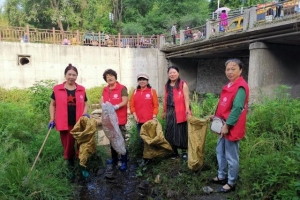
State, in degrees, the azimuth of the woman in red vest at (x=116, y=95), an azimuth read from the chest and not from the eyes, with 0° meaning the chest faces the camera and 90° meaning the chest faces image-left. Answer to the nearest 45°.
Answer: approximately 45°

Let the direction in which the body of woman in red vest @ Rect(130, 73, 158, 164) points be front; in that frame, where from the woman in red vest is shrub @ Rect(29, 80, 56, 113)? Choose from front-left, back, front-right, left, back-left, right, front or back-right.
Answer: back-right

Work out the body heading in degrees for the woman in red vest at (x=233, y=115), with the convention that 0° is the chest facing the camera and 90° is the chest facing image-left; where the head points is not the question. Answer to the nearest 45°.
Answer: approximately 45°

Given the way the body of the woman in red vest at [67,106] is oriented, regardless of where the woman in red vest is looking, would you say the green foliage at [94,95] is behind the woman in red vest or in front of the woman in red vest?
behind

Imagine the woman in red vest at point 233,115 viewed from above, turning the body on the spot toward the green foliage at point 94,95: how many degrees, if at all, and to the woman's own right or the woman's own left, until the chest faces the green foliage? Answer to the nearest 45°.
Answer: approximately 90° to the woman's own right

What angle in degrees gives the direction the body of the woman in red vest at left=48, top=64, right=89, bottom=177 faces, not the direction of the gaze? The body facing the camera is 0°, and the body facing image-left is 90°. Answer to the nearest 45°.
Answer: approximately 0°

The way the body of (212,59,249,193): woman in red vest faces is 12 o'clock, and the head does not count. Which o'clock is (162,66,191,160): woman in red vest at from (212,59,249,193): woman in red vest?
(162,66,191,160): woman in red vest is roughly at 3 o'clock from (212,59,249,193): woman in red vest.

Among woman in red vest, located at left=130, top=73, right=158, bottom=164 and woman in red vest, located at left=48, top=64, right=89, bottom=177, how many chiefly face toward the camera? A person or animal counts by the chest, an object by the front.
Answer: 2

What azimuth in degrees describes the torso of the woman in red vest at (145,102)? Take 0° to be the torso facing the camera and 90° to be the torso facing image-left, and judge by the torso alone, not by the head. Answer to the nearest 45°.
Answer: approximately 0°

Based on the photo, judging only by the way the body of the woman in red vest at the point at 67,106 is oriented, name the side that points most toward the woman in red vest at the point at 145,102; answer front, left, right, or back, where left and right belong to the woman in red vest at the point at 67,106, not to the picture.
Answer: left
